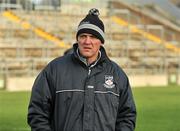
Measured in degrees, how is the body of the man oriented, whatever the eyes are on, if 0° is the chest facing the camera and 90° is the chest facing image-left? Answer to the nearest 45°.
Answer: approximately 0°
